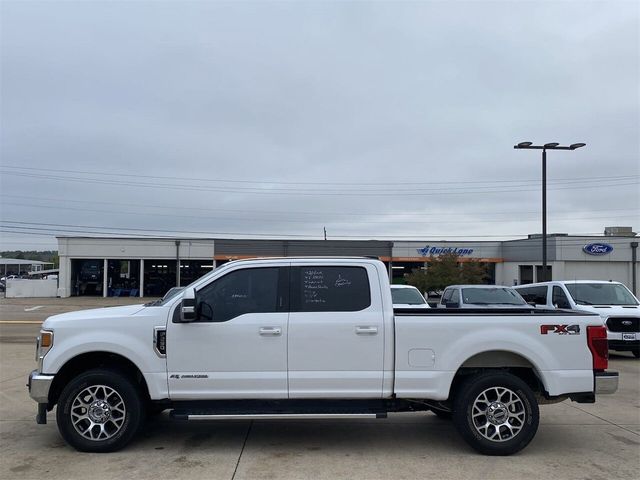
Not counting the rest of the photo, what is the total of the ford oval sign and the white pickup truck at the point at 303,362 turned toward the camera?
1

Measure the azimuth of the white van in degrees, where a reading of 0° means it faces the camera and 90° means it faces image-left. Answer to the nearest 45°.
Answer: approximately 315°

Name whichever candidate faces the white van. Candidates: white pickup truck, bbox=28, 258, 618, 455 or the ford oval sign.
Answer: the ford oval sign

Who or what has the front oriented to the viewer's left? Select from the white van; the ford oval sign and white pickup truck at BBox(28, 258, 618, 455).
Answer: the white pickup truck

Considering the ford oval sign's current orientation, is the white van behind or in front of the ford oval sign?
in front

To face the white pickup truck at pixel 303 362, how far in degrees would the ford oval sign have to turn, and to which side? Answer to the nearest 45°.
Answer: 0° — it already faces it

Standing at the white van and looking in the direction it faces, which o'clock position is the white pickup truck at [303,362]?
The white pickup truck is roughly at 2 o'clock from the white van.

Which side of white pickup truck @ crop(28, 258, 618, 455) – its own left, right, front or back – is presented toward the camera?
left

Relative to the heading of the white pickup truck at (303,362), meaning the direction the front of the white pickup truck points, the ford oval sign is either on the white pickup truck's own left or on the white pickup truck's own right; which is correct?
on the white pickup truck's own right
